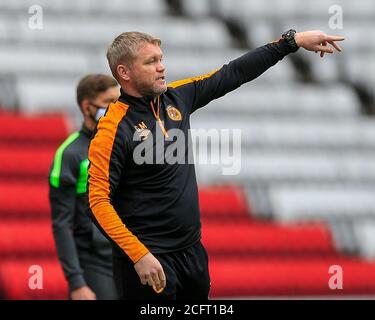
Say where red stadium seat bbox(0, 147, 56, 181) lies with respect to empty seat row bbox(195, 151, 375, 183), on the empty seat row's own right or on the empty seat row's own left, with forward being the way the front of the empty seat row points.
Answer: on the empty seat row's own right

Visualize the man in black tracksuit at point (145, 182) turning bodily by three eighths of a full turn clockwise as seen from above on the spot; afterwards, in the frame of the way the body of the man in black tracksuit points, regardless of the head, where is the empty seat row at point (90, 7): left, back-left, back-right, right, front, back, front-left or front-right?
right

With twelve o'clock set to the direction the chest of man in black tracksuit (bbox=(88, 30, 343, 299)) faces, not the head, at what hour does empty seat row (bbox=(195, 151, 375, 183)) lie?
The empty seat row is roughly at 8 o'clock from the man in black tracksuit.

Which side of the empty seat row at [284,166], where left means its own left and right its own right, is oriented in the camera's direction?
front

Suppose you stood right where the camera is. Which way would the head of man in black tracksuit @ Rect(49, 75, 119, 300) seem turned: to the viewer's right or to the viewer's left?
to the viewer's right

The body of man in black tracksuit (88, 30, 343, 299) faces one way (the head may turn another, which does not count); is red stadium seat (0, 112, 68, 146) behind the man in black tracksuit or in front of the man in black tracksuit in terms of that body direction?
behind

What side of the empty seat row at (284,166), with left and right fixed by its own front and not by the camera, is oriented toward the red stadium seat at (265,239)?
front

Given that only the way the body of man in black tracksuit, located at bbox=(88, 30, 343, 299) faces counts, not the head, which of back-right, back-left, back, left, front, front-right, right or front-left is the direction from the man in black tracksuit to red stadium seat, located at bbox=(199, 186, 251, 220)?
back-left

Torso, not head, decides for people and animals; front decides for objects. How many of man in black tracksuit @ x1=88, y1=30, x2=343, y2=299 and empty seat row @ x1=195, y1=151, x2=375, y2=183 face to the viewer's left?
0

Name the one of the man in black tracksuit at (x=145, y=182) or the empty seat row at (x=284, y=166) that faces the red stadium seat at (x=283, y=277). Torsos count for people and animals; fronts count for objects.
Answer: the empty seat row

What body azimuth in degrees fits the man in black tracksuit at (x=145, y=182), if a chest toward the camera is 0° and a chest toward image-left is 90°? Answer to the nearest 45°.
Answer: approximately 315°

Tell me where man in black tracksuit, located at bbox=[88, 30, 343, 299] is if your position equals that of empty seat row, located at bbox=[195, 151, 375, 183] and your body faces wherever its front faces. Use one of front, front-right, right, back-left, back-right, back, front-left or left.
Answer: front

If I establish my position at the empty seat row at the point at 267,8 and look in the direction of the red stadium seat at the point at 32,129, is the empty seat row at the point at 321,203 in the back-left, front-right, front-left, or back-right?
front-left

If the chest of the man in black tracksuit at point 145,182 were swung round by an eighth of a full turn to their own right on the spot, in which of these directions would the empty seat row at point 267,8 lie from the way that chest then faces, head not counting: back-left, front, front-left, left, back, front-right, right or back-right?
back

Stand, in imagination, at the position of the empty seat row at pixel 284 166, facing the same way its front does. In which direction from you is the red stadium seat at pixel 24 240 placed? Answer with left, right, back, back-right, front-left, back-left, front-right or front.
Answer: front-right

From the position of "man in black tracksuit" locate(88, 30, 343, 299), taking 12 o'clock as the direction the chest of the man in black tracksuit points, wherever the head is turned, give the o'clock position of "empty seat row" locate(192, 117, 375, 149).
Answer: The empty seat row is roughly at 8 o'clock from the man in black tracksuit.
